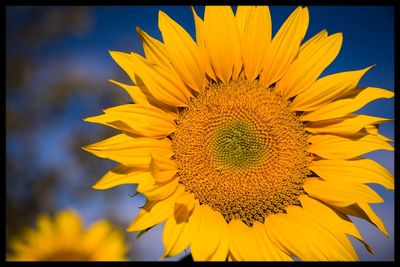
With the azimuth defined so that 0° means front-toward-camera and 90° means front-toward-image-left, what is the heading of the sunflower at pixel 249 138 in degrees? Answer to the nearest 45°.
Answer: approximately 0°

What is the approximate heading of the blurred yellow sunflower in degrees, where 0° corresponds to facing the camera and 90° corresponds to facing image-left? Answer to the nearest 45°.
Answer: approximately 0°

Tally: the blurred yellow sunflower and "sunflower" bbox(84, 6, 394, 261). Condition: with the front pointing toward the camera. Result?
2
